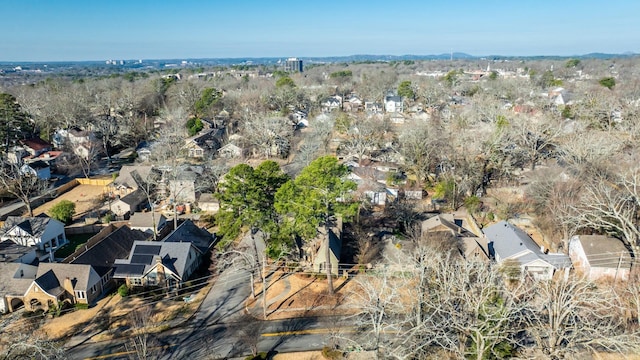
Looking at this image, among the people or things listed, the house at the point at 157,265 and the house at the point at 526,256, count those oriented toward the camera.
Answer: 2

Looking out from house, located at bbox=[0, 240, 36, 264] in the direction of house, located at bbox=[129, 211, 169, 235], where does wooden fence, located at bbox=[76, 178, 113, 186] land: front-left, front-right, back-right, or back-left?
front-left

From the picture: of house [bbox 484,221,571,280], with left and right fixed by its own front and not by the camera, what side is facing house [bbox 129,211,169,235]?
right

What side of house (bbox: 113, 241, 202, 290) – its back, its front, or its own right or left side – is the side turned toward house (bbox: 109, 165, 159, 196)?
back

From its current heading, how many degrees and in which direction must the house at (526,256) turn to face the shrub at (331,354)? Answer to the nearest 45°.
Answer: approximately 45° to its right

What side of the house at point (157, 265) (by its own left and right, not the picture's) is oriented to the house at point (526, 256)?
left

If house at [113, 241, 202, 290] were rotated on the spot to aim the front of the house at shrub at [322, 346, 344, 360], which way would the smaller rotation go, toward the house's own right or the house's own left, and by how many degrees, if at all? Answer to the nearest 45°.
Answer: approximately 45° to the house's own left

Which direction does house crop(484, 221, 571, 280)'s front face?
toward the camera

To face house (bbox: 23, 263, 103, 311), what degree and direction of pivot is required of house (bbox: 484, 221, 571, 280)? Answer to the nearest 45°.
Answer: approximately 45° to its right

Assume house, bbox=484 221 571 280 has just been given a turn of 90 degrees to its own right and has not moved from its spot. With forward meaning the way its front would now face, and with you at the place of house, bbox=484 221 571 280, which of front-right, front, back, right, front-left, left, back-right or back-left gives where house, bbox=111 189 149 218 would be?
front

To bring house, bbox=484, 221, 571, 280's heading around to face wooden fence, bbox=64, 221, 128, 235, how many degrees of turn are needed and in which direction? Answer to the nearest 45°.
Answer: approximately 90° to its right
